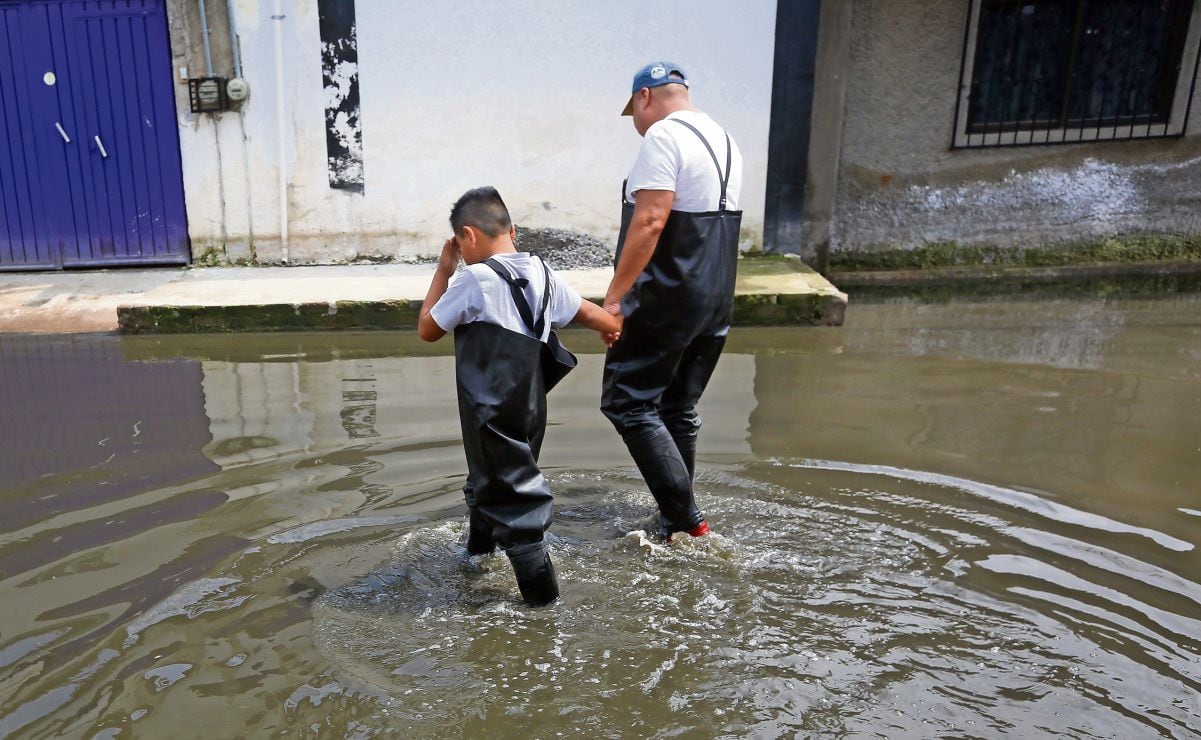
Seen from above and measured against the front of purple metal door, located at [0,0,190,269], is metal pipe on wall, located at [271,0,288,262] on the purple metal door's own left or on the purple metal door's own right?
on the purple metal door's own left

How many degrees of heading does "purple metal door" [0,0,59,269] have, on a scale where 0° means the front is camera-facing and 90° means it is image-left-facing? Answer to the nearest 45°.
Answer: approximately 0°

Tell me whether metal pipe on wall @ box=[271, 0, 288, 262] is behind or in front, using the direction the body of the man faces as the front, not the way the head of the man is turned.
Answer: in front

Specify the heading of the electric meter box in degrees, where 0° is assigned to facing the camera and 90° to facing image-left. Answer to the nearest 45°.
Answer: approximately 0°

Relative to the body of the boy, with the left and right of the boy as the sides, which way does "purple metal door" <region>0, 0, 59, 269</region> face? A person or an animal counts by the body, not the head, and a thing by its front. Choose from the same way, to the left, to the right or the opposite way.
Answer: the opposite way

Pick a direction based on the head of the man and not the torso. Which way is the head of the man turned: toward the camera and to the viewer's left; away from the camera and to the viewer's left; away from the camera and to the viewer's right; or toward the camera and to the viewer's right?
away from the camera and to the viewer's left

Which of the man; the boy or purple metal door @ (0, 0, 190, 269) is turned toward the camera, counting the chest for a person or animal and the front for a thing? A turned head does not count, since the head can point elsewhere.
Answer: the purple metal door

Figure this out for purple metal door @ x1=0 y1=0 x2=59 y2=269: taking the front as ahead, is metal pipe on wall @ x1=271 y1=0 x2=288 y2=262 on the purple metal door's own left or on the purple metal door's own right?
on the purple metal door's own left

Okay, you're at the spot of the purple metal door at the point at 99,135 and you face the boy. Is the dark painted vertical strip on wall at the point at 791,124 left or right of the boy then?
left

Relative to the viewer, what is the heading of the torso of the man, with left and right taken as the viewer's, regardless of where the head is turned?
facing away from the viewer and to the left of the viewer

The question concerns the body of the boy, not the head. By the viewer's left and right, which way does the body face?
facing away from the viewer and to the left of the viewer

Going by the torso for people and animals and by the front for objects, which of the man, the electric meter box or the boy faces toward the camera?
the electric meter box

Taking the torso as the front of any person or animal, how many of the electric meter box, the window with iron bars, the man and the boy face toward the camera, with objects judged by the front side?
2
